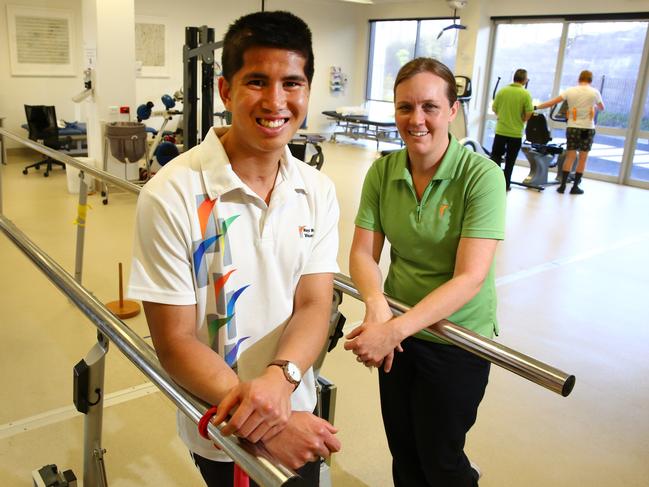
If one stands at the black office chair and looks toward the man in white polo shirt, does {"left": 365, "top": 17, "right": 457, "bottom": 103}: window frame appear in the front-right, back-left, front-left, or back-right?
back-left

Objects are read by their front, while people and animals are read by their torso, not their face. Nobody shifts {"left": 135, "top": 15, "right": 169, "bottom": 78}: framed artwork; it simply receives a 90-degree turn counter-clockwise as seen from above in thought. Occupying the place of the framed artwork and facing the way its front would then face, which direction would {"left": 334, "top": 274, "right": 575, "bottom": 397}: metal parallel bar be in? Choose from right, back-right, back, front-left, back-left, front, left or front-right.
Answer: right

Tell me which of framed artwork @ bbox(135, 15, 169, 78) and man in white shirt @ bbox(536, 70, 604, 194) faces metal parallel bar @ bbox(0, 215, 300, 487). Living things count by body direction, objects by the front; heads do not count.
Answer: the framed artwork

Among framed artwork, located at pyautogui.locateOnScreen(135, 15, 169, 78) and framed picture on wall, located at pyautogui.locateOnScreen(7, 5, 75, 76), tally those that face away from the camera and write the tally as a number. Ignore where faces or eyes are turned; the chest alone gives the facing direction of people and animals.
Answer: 0

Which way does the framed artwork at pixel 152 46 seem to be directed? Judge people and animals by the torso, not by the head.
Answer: toward the camera

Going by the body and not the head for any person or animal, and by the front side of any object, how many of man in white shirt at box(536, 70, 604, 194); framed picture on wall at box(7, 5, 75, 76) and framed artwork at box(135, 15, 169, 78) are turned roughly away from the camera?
1

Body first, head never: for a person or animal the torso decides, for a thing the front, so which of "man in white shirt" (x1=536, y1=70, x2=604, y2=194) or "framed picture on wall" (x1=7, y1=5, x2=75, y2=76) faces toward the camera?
the framed picture on wall

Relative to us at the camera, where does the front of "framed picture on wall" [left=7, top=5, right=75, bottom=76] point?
facing the viewer

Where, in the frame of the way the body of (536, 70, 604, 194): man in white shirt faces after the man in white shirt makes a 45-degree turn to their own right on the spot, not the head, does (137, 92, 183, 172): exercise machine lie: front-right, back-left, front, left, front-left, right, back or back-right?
back

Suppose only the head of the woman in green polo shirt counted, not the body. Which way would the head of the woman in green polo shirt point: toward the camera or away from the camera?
toward the camera

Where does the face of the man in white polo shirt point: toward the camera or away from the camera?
toward the camera

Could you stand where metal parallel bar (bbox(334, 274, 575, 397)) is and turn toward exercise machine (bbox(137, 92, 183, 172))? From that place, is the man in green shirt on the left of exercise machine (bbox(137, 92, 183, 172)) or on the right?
right

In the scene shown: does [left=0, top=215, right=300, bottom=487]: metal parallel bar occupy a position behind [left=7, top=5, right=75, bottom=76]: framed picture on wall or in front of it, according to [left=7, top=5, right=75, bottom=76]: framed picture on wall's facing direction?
in front

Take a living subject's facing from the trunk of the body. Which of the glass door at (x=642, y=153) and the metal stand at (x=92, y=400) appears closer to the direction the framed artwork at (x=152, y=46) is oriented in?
the metal stand

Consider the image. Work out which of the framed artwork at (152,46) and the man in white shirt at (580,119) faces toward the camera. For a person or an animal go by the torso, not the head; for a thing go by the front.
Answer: the framed artwork

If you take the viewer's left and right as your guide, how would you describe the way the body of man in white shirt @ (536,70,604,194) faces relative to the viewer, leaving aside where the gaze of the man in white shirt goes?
facing away from the viewer

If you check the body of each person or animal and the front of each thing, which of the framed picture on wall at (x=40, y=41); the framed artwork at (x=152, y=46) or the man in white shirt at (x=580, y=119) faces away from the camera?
the man in white shirt
